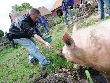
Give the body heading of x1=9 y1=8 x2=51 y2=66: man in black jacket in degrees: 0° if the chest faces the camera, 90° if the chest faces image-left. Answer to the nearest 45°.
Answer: approximately 270°
